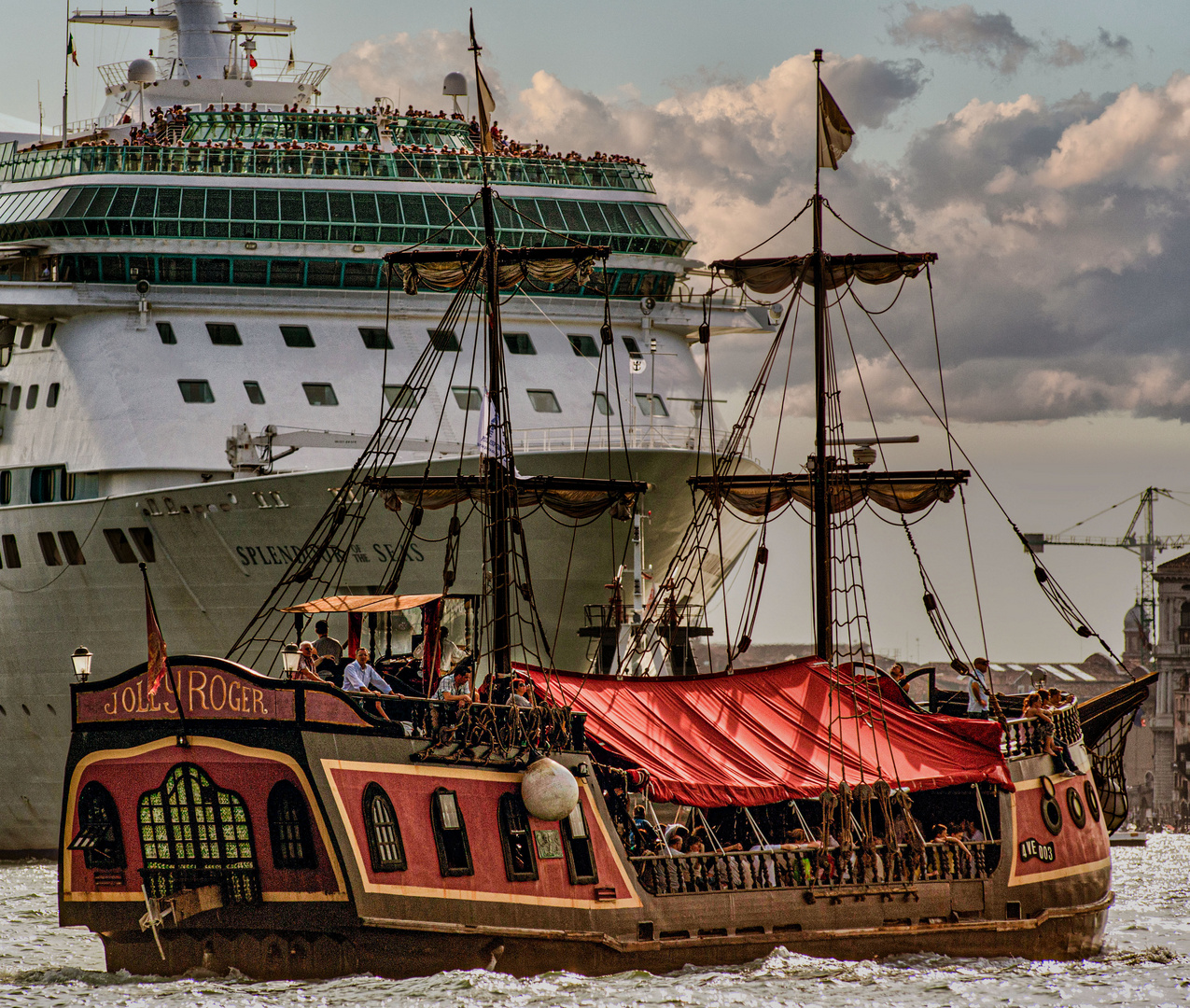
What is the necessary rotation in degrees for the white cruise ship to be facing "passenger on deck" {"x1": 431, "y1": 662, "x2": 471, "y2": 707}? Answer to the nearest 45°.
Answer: approximately 45° to its right

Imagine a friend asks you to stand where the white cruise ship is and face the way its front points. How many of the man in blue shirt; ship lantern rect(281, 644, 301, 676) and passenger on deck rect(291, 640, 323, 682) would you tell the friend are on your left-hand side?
0

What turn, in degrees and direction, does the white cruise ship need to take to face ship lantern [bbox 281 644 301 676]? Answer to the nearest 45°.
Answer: approximately 45° to its right

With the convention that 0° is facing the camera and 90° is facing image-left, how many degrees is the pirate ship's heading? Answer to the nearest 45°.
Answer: approximately 225°

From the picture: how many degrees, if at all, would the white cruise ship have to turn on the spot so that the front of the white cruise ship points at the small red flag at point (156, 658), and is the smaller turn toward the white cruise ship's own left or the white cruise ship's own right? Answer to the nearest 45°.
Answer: approximately 45° to the white cruise ship's own right

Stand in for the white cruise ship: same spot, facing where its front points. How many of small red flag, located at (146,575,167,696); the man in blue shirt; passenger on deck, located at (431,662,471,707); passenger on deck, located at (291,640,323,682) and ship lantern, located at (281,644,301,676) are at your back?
0

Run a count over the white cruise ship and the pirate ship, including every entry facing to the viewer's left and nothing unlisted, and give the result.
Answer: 0

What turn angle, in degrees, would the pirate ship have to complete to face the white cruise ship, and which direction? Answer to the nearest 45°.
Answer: approximately 90° to its left

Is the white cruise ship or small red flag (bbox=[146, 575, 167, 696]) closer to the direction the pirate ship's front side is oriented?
the white cruise ship

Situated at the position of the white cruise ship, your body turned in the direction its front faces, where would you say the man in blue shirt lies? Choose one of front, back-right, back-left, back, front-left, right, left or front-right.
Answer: front-right
